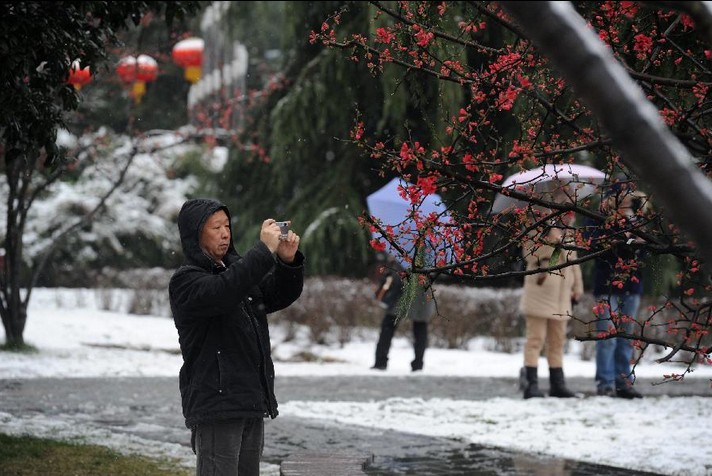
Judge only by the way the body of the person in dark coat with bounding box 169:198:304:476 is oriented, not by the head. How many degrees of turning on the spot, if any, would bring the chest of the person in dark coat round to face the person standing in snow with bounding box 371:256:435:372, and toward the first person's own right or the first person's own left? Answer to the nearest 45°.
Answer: approximately 135° to the first person's own left

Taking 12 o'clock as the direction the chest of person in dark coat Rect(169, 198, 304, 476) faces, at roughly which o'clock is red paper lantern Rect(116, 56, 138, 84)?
The red paper lantern is roughly at 7 o'clock from the person in dark coat.

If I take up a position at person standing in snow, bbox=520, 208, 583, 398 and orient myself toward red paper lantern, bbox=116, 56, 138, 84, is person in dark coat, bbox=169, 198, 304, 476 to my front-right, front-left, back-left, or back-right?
back-left
